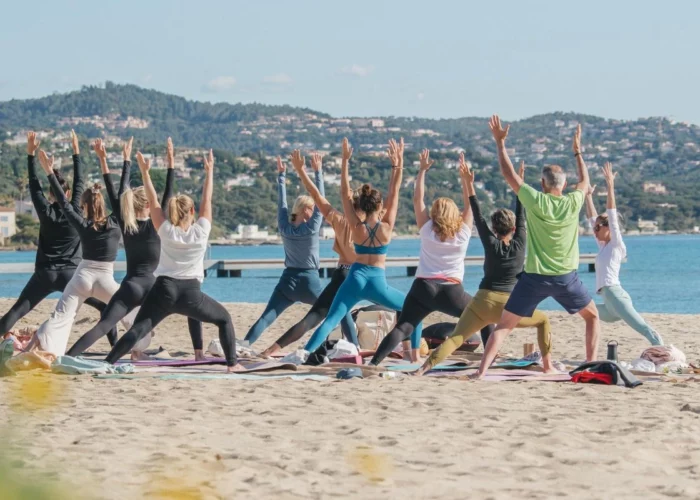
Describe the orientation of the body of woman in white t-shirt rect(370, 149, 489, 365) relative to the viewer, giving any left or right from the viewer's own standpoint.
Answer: facing away from the viewer

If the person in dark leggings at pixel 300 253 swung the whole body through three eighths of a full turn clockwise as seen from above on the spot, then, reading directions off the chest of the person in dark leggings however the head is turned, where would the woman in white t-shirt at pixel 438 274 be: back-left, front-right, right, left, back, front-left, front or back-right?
front-left

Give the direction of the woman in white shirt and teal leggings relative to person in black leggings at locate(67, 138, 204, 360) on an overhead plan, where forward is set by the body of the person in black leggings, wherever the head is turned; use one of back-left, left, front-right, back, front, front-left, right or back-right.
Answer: front-right

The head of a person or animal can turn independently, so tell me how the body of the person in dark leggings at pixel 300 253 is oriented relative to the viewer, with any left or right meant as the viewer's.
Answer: facing away from the viewer and to the right of the viewer

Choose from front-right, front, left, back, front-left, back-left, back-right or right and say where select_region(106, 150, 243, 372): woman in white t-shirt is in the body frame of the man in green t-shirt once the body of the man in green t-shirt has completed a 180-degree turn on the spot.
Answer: right

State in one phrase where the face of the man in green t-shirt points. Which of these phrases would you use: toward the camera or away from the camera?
away from the camera

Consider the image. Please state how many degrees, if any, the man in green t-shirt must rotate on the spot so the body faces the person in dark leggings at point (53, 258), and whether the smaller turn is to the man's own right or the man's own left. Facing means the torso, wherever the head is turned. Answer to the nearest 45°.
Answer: approximately 90° to the man's own left

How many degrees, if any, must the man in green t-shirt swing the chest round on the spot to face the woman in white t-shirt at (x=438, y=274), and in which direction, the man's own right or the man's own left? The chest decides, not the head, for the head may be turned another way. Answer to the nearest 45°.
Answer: approximately 45° to the man's own left

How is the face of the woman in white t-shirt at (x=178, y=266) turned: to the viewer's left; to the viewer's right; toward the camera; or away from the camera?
away from the camera

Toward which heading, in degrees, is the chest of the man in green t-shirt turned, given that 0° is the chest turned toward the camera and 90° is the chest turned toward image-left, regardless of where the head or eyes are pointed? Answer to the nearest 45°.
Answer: approximately 180°

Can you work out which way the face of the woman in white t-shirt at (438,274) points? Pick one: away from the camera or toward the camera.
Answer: away from the camera

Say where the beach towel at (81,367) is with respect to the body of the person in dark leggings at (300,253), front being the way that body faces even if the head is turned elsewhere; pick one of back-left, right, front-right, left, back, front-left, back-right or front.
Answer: back

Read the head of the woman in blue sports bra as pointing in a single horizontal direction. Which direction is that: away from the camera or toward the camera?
away from the camera

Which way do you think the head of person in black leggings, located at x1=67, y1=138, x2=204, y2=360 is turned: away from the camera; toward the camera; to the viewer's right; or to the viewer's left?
away from the camera

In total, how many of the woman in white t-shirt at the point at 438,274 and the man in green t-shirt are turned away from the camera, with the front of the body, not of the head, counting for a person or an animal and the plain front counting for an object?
2

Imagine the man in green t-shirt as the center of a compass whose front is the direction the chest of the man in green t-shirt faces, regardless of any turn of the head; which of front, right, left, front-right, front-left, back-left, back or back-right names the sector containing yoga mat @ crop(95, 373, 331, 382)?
left
